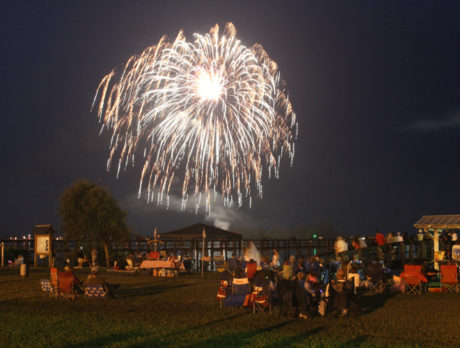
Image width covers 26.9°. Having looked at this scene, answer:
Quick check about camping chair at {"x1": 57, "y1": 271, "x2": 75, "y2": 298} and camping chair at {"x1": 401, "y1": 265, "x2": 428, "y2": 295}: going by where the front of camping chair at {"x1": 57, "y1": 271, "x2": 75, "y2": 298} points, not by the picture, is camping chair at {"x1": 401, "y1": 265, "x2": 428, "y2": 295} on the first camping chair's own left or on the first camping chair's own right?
on the first camping chair's own right

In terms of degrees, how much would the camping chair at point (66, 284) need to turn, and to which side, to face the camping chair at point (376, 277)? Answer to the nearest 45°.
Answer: approximately 90° to its right

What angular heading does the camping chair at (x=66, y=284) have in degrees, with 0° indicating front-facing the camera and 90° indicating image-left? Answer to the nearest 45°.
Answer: approximately 180°

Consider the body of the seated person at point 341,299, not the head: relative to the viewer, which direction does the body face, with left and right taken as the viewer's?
facing away from the viewer

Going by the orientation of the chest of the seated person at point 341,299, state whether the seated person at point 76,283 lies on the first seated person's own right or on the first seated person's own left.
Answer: on the first seated person's own left

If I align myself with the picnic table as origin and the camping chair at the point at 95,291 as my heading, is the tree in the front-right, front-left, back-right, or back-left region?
back-right

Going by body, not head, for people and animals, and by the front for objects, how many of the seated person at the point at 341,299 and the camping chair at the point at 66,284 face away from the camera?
2

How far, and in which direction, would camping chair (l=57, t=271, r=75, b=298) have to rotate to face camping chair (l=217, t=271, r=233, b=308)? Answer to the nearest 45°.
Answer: approximately 135° to its right

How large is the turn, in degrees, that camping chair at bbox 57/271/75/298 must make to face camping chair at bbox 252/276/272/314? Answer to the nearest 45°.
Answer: approximately 135° to its right
